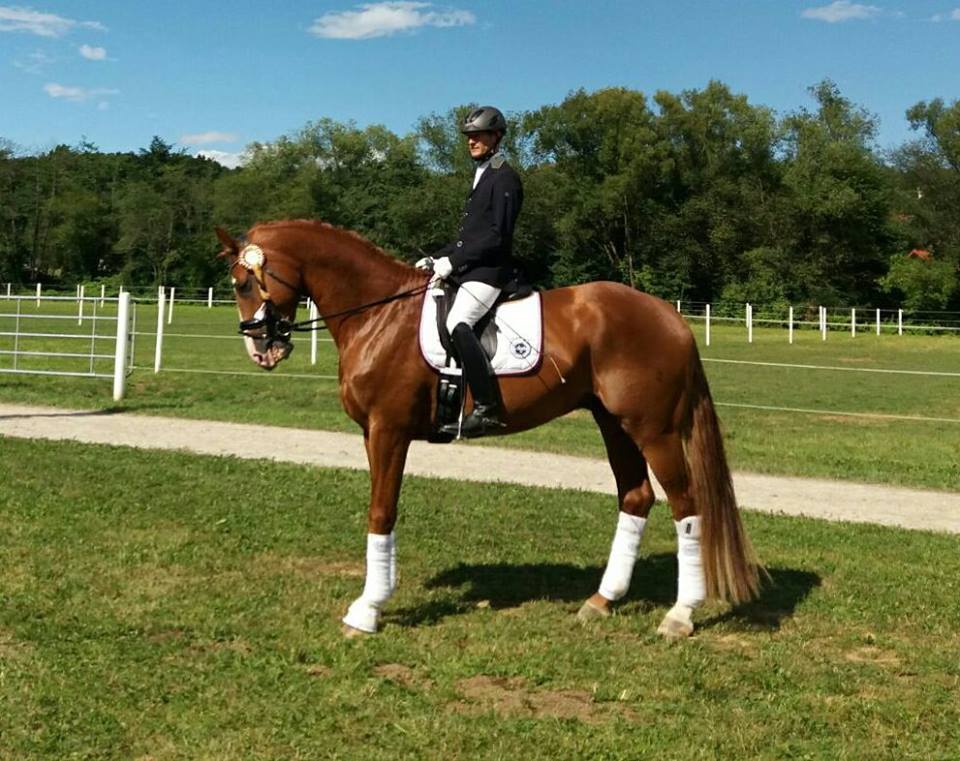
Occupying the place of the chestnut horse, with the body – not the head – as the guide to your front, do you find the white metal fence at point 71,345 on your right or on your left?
on your right

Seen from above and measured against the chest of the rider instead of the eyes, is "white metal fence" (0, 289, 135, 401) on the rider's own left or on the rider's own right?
on the rider's own right

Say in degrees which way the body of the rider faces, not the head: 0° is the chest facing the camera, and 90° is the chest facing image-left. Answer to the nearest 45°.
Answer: approximately 90°

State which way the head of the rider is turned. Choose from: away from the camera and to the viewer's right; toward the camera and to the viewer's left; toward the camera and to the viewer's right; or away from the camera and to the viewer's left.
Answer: toward the camera and to the viewer's left

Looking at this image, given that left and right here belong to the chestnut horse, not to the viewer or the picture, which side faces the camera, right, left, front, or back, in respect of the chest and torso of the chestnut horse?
left
